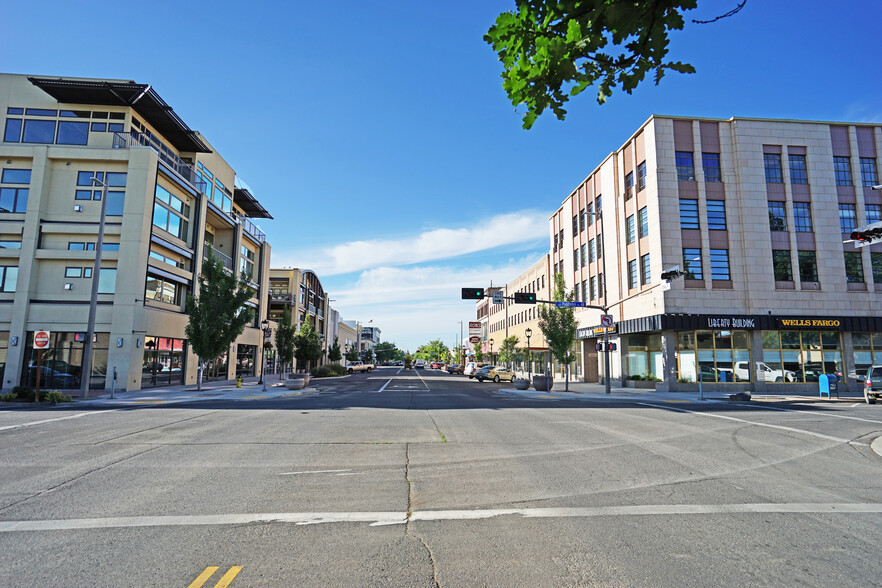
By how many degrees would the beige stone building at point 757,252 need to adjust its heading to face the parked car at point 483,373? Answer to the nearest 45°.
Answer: approximately 90° to its right

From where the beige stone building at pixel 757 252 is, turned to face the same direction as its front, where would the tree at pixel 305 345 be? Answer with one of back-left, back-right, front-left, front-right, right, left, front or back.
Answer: right

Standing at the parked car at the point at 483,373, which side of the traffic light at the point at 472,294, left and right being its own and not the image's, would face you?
back

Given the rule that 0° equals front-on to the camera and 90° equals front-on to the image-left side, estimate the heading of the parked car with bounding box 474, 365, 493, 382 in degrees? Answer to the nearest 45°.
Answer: approximately 225°

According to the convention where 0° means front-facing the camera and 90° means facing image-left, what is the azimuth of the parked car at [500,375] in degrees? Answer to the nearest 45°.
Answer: approximately 225°

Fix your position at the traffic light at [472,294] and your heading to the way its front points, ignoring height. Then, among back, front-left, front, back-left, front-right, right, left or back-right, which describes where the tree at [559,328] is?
back-left

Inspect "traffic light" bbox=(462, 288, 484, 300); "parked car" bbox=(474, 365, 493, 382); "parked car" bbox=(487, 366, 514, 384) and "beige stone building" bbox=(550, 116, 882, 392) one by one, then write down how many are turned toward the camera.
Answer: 2

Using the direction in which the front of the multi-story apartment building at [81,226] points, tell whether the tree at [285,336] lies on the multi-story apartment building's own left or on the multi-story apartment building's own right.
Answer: on the multi-story apartment building's own left

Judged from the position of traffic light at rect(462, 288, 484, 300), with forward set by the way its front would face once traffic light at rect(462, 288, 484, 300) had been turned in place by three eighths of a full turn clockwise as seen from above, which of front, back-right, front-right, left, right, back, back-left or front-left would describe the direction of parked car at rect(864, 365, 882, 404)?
back-right
